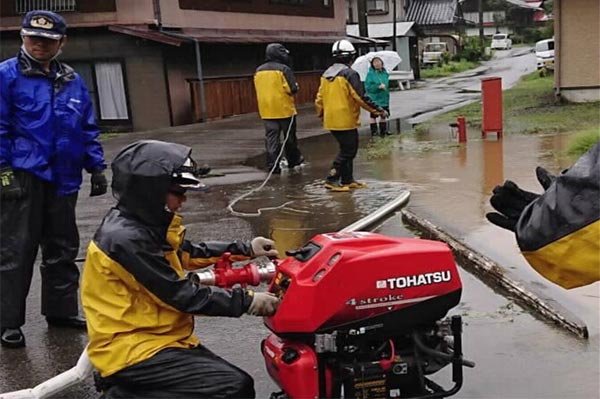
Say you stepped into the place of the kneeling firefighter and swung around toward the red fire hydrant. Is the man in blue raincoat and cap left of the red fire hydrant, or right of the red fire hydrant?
left

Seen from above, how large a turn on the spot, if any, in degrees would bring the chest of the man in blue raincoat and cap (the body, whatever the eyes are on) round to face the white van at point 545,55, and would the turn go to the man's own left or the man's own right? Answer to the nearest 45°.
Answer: approximately 135° to the man's own left

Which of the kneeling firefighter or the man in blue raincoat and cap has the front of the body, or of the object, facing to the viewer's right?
the kneeling firefighter

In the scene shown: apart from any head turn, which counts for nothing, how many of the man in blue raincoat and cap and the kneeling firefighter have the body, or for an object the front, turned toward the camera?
1

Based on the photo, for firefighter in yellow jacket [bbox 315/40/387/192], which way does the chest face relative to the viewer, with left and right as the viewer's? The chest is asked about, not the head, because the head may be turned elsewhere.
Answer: facing away from the viewer and to the right of the viewer

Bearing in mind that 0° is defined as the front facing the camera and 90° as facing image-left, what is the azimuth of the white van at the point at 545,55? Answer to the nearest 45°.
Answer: approximately 45°

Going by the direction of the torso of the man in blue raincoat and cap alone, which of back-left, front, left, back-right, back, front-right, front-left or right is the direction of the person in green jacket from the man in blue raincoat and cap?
back-left

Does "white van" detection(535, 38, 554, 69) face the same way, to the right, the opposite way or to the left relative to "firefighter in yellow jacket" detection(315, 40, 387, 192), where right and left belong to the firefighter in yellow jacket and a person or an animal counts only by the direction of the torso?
the opposite way

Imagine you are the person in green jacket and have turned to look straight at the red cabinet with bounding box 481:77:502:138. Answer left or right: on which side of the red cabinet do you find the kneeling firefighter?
right

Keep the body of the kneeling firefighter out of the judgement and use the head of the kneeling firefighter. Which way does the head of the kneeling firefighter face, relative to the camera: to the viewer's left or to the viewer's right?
to the viewer's right

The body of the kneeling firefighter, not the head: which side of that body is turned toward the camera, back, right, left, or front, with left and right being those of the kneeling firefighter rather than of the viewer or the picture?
right
